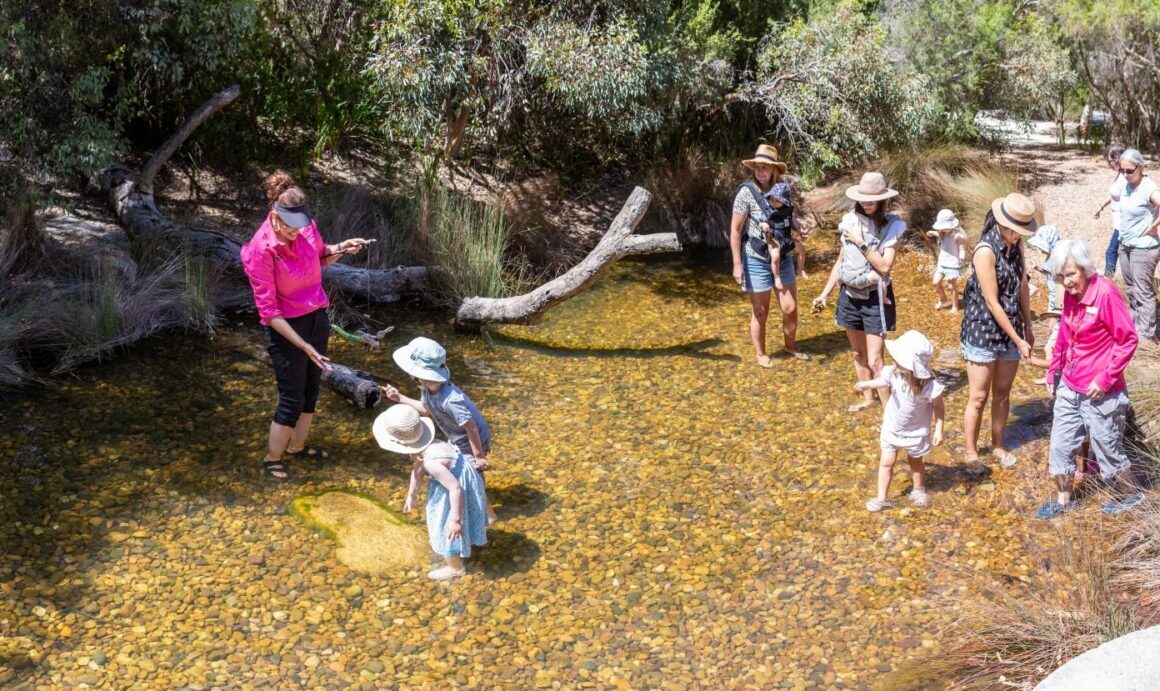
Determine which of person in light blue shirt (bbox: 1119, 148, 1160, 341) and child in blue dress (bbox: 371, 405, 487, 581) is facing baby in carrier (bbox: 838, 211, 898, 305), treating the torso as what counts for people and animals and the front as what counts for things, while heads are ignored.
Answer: the person in light blue shirt

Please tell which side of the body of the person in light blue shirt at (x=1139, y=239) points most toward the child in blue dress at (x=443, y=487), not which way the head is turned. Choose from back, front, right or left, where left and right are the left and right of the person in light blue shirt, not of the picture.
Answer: front

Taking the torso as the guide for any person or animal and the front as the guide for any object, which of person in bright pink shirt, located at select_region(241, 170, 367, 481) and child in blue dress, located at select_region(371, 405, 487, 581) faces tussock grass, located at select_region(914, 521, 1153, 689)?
the person in bright pink shirt

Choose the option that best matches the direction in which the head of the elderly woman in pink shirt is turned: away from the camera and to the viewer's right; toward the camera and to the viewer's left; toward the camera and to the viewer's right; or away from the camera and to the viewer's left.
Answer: toward the camera and to the viewer's left

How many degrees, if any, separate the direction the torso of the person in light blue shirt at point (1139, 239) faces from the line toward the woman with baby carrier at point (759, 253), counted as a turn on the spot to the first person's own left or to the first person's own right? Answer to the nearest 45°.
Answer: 0° — they already face them

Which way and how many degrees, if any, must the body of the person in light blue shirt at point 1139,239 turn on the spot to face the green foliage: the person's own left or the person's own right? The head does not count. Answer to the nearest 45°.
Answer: approximately 90° to the person's own right

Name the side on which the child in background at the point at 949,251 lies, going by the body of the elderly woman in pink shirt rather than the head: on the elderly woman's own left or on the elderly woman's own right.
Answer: on the elderly woman's own right

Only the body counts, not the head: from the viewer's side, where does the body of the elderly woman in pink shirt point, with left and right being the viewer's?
facing the viewer and to the left of the viewer

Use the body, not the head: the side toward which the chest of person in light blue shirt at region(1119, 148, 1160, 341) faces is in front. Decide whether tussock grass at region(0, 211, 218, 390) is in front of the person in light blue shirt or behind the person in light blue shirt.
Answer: in front

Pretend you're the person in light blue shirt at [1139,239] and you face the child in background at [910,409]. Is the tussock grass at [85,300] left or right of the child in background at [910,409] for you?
right

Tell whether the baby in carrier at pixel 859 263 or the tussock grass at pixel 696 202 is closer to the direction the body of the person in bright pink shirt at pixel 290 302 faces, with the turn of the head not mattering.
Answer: the baby in carrier

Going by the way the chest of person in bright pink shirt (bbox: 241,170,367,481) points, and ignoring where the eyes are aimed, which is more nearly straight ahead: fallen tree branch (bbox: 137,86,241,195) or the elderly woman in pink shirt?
the elderly woman in pink shirt

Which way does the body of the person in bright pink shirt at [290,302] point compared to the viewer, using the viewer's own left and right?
facing the viewer and to the right of the viewer

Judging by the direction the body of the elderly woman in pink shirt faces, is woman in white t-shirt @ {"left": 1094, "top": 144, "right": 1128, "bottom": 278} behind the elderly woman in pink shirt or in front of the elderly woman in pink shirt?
behind
